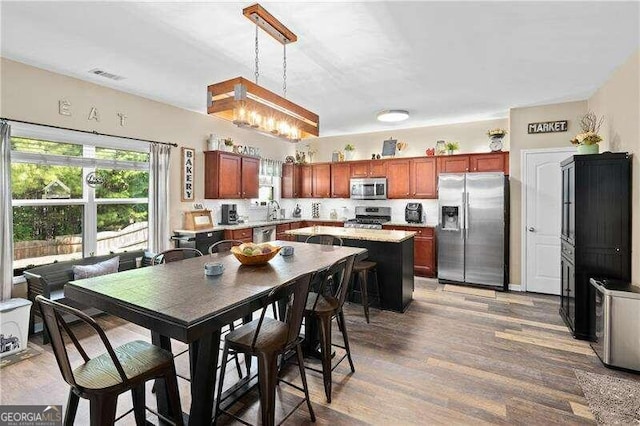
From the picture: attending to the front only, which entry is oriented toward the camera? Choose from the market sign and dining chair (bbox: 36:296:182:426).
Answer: the market sign

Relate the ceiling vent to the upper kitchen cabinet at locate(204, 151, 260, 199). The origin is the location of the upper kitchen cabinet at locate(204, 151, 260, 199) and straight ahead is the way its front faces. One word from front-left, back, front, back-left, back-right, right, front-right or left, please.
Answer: right

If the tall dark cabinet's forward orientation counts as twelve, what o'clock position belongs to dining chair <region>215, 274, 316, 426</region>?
The dining chair is roughly at 10 o'clock from the tall dark cabinet.

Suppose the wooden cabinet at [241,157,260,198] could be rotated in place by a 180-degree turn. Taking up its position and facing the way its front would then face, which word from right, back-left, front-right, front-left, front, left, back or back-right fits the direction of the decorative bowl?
back-left

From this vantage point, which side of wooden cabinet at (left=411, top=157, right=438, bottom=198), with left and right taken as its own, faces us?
front

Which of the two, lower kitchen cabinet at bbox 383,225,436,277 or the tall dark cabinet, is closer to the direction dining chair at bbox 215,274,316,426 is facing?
the lower kitchen cabinet

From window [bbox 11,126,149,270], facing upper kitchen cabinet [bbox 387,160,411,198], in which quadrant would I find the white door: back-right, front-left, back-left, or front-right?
front-right

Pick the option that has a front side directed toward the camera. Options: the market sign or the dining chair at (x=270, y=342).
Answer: the market sign

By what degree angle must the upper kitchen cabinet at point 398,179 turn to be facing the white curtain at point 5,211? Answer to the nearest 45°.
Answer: approximately 45° to its right

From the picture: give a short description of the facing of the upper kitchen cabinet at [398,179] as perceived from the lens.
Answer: facing the viewer

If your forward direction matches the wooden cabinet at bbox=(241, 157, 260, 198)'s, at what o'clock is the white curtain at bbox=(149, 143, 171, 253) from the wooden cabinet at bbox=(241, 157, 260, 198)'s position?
The white curtain is roughly at 3 o'clock from the wooden cabinet.

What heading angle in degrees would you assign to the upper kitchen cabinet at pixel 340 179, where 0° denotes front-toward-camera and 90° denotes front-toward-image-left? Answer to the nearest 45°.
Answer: approximately 0°

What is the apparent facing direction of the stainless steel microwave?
toward the camera

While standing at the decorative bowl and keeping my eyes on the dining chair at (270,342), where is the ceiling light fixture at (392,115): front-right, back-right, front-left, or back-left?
back-left

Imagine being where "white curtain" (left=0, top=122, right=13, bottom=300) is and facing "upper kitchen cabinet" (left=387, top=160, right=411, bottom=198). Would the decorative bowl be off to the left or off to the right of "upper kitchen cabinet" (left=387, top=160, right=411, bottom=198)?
right

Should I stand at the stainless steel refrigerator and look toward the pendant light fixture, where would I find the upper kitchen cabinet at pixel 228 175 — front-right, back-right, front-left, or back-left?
front-right

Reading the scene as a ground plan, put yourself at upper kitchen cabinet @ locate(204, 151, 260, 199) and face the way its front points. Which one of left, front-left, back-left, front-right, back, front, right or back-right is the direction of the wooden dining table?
front-right
